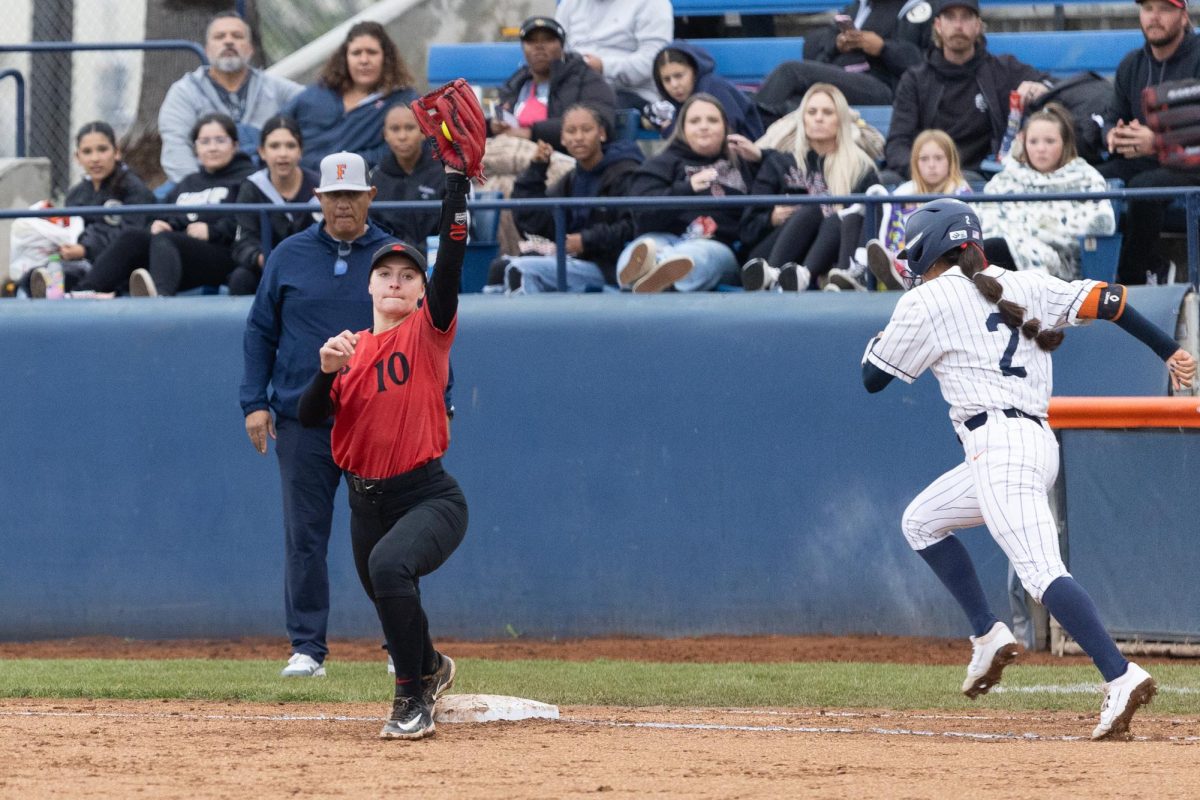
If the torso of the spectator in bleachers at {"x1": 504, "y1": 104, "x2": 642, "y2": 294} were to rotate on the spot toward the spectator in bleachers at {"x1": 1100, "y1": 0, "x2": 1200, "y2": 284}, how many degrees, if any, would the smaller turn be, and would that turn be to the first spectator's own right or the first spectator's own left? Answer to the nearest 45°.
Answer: approximately 135° to the first spectator's own left

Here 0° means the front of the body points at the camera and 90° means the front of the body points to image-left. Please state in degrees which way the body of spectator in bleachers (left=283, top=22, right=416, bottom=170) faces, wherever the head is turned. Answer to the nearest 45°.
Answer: approximately 0°

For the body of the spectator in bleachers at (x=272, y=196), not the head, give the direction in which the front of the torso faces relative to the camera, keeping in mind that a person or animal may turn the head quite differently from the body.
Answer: toward the camera

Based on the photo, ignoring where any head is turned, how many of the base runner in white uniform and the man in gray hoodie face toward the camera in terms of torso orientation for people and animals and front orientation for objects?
1

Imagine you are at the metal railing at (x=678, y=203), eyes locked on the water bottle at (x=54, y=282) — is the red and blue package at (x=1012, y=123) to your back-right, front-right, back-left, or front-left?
back-right

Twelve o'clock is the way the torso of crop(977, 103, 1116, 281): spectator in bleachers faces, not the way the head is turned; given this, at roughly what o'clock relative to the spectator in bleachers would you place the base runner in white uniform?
The base runner in white uniform is roughly at 12 o'clock from the spectator in bleachers.

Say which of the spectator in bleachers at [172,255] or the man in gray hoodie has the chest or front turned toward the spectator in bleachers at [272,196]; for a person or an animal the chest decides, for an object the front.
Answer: the man in gray hoodie

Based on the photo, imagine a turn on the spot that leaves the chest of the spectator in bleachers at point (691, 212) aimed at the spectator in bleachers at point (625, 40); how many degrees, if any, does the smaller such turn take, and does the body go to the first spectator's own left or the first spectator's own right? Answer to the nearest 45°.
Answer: approximately 180°

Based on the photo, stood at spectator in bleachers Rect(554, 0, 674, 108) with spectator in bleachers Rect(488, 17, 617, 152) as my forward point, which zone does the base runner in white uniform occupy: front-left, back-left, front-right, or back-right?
front-left

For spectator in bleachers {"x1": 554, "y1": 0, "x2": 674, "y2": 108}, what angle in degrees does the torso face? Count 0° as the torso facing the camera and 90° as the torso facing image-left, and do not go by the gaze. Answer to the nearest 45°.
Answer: approximately 45°
